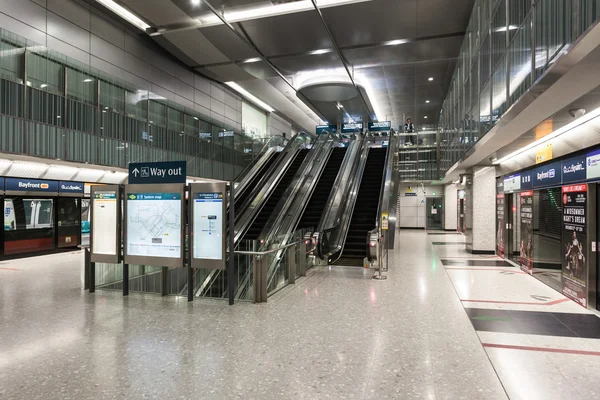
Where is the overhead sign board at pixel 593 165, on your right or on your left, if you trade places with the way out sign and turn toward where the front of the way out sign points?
on your left

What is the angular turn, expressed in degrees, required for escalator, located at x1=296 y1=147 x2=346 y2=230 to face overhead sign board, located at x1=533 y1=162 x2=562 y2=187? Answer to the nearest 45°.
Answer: approximately 45° to its left

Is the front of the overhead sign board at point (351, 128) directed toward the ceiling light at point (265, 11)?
yes

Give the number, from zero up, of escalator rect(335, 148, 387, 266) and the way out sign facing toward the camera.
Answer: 2

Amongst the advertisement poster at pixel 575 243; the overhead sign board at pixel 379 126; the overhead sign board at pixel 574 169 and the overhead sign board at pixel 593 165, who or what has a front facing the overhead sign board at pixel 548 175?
the overhead sign board at pixel 379 126

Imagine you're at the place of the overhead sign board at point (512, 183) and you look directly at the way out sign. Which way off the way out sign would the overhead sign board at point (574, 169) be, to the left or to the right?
left

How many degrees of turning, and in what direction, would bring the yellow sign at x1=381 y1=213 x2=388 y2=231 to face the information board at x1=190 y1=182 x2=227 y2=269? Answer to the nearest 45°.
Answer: approximately 45° to its right

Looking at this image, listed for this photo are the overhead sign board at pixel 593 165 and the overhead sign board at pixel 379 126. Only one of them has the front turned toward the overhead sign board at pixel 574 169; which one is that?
the overhead sign board at pixel 379 126
